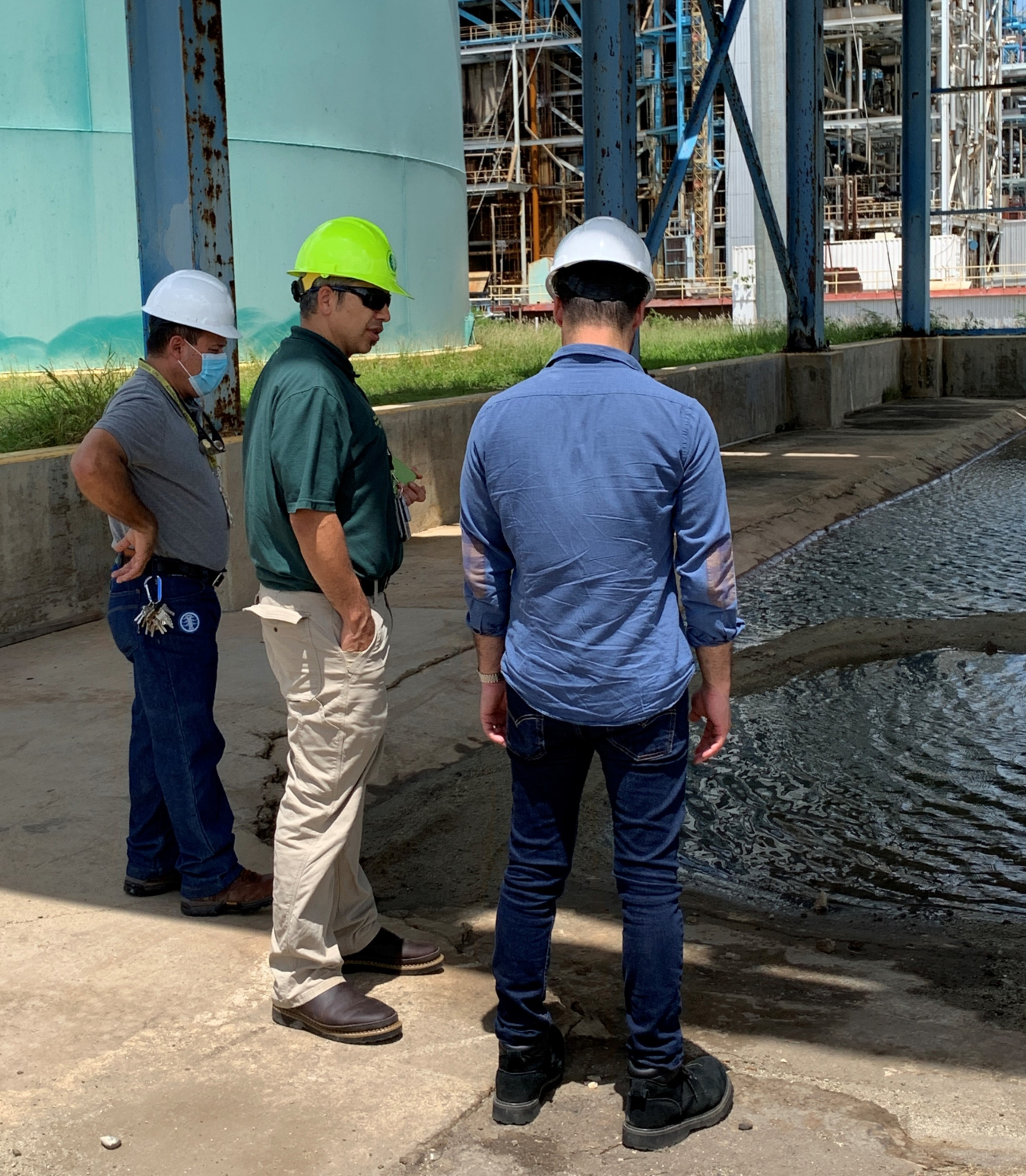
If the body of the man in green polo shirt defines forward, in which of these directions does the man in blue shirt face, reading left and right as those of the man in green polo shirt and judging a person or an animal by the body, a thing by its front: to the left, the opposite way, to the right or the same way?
to the left

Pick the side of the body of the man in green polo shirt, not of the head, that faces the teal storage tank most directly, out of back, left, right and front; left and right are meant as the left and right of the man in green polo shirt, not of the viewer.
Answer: left

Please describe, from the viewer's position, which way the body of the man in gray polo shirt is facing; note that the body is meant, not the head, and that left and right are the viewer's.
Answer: facing to the right of the viewer

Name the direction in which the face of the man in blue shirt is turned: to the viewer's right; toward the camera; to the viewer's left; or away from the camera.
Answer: away from the camera

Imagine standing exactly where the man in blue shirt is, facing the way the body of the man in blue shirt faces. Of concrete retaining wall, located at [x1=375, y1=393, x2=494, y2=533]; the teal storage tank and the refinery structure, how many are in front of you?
3

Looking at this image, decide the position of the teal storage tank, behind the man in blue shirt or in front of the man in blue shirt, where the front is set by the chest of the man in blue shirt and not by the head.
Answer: in front

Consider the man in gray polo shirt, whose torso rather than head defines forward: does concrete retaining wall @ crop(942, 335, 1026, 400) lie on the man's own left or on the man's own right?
on the man's own left

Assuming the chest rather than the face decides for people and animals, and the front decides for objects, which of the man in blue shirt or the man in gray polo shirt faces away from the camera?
the man in blue shirt

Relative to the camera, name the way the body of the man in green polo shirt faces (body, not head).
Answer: to the viewer's right

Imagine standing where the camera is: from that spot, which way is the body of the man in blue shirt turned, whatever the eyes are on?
away from the camera

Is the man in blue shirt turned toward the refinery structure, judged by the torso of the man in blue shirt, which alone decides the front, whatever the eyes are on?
yes

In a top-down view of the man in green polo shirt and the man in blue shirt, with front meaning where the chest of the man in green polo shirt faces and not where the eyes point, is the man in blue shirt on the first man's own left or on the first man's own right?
on the first man's own right

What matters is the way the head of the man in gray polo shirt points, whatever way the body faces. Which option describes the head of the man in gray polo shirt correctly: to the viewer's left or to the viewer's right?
to the viewer's right
